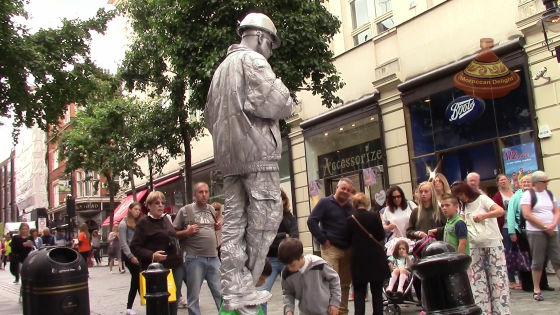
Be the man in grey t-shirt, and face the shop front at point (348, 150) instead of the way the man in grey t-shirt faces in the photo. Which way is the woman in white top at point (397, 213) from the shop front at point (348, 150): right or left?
right

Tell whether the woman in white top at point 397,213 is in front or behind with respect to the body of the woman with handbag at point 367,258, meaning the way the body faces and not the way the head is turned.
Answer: in front

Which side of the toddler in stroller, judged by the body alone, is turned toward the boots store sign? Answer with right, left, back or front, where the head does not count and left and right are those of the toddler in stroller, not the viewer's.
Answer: back

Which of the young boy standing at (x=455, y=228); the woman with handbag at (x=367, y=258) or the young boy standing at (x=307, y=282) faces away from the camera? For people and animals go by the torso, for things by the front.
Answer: the woman with handbag

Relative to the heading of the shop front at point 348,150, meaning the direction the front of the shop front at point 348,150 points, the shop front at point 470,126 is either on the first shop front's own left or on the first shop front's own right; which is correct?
on the first shop front's own left

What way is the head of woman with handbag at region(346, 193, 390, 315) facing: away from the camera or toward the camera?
away from the camera

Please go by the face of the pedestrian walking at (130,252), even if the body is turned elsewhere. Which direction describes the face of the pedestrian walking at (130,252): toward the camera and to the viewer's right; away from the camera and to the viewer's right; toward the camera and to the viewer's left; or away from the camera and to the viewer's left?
toward the camera and to the viewer's right

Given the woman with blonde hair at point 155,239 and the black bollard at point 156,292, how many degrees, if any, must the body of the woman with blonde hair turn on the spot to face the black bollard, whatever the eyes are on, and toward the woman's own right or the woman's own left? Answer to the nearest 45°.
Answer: approximately 45° to the woman's own right

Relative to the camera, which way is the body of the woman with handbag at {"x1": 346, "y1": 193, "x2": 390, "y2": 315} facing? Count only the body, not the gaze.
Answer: away from the camera
